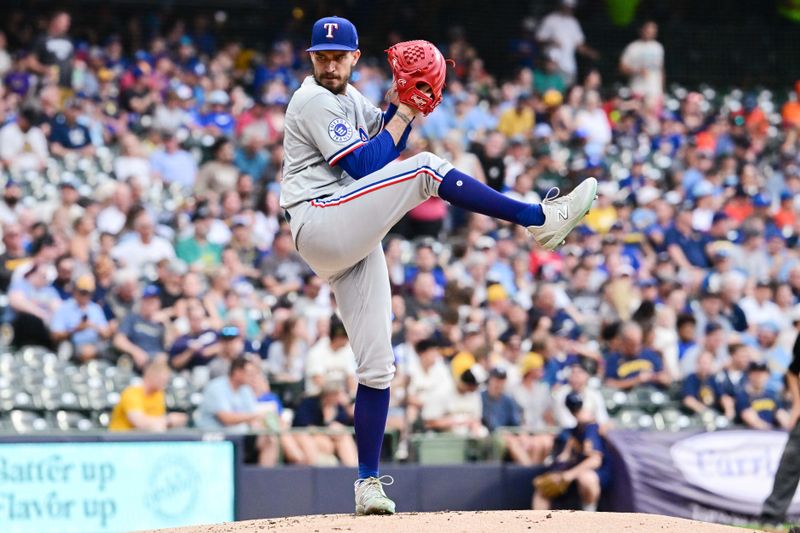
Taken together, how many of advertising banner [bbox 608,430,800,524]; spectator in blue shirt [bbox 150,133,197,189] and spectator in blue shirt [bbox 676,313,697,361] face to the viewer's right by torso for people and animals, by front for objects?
0

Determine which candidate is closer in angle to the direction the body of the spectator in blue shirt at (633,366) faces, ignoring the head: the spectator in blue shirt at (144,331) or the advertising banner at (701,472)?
the advertising banner

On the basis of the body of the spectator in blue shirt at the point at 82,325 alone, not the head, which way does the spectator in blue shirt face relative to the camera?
toward the camera

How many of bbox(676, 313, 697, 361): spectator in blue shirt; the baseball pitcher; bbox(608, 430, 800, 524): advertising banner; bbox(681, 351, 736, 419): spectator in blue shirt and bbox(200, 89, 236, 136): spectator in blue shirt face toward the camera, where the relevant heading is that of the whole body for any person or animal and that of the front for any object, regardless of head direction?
4

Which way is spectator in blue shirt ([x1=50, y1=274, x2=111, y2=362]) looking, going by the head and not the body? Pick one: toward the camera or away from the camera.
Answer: toward the camera

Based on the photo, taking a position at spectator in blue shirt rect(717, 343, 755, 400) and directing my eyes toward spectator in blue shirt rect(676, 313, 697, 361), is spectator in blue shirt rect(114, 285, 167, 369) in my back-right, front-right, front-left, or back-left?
front-left

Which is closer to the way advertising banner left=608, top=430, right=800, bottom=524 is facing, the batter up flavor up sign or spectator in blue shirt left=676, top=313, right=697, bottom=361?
the batter up flavor up sign

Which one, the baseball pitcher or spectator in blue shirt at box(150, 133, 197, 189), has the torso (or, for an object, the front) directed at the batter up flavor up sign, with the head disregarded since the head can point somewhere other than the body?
the spectator in blue shirt

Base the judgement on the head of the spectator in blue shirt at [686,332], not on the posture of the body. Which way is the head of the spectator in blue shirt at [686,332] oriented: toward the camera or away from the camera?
toward the camera

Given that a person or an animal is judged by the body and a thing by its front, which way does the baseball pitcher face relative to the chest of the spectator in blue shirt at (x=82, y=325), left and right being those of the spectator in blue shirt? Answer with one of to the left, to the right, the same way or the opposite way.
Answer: to the left

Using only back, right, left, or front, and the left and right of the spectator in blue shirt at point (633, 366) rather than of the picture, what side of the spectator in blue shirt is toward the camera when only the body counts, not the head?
front

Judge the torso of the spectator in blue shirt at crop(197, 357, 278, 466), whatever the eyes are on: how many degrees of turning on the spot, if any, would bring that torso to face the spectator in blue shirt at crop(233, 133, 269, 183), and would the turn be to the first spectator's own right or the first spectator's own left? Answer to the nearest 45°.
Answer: approximately 135° to the first spectator's own left

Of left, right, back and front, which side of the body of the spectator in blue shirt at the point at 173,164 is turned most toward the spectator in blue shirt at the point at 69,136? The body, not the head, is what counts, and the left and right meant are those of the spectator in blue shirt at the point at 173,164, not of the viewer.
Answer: right

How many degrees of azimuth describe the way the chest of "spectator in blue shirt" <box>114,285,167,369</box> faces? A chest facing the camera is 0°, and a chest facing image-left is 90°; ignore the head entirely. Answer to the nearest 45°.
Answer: approximately 315°

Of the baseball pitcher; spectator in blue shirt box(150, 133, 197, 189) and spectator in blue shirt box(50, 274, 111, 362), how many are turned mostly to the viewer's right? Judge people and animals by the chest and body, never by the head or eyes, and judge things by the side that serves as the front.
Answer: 1
